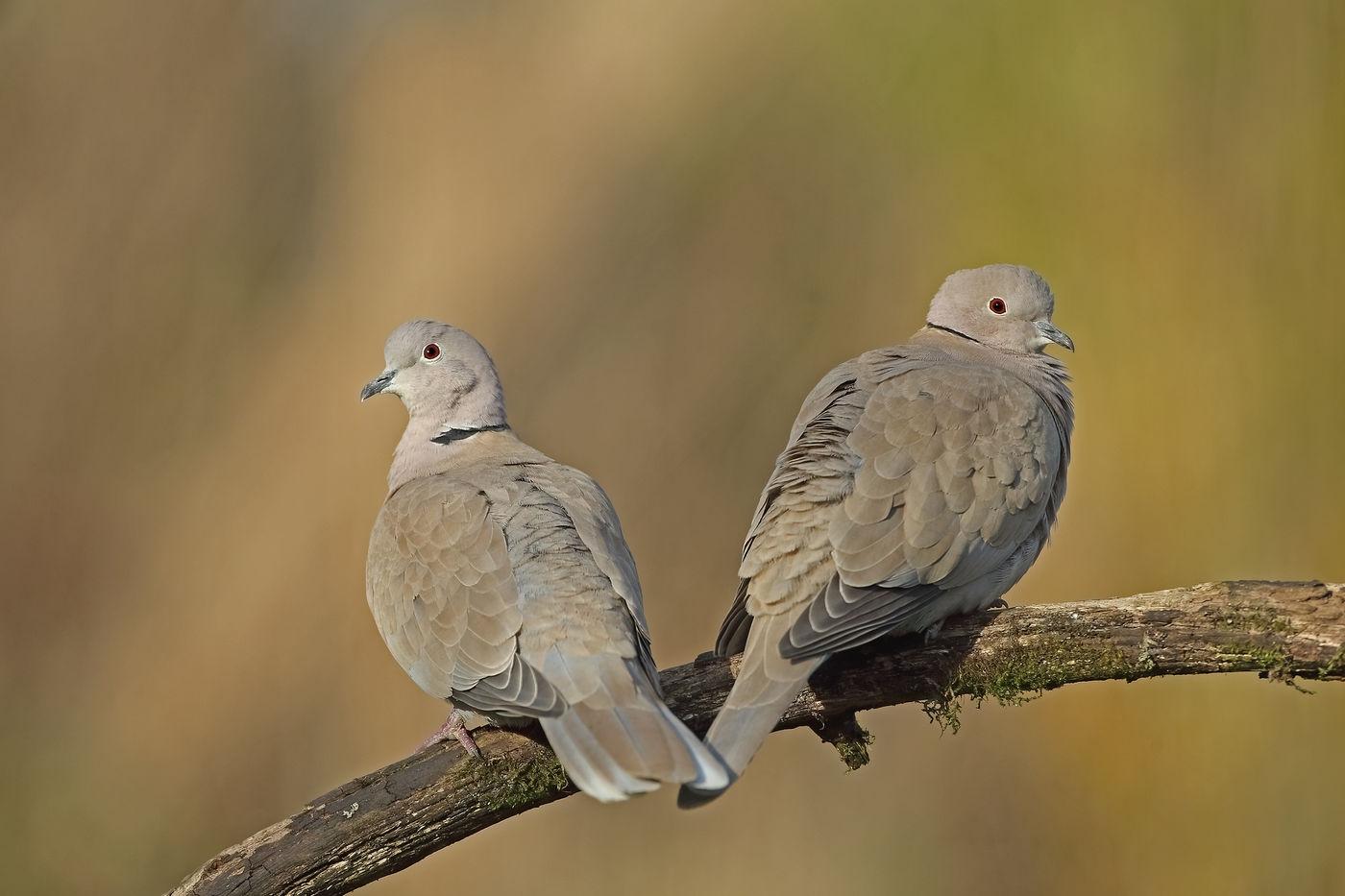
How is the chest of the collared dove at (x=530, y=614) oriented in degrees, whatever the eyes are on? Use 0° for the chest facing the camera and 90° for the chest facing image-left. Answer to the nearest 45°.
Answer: approximately 135°

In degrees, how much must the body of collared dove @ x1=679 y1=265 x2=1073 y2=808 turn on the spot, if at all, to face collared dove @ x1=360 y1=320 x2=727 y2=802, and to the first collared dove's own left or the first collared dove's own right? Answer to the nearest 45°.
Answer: approximately 180°

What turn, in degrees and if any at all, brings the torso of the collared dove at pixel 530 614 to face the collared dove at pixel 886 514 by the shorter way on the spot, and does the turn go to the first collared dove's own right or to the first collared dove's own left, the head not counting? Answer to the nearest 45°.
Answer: approximately 135° to the first collared dove's own right

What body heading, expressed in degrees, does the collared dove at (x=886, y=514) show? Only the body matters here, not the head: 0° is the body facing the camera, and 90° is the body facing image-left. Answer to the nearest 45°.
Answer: approximately 225°

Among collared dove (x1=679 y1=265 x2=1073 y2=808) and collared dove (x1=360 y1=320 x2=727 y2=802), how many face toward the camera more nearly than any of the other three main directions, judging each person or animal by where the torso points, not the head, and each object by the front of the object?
0
